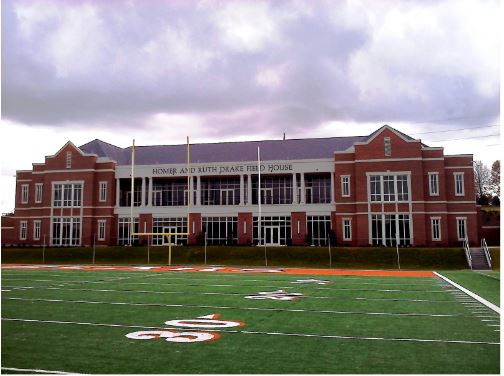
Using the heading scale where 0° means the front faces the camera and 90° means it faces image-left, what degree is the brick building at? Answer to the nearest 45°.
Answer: approximately 0°

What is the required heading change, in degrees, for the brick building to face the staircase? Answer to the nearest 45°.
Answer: approximately 45° to its left

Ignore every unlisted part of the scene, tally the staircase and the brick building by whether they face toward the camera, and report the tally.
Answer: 2
